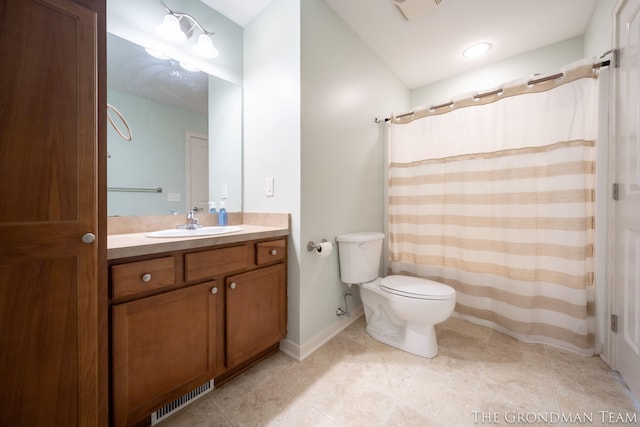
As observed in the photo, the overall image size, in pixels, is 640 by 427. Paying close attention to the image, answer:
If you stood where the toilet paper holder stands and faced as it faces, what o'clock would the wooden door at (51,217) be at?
The wooden door is roughly at 3 o'clock from the toilet paper holder.

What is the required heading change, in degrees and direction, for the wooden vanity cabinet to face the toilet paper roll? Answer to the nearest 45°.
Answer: approximately 45° to its left

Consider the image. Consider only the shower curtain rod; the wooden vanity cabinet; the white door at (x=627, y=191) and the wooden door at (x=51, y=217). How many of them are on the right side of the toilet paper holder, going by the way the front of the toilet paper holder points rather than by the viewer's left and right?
2

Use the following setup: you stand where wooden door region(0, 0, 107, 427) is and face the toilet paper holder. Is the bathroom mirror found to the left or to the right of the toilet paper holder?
left

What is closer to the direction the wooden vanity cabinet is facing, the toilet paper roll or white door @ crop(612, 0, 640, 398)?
the white door

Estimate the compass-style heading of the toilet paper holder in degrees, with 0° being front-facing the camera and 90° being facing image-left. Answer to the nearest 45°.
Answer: approximately 315°

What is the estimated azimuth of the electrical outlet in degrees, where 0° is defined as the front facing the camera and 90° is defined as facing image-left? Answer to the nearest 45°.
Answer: approximately 45°
